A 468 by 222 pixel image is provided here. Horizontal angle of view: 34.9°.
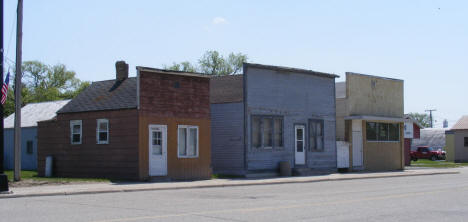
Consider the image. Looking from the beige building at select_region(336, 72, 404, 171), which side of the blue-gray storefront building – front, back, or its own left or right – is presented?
left

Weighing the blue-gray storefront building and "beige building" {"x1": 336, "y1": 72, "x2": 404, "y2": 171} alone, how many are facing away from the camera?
0

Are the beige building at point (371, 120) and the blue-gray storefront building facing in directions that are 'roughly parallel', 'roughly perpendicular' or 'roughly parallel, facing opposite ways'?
roughly parallel

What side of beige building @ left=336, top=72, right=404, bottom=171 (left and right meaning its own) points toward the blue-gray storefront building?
right

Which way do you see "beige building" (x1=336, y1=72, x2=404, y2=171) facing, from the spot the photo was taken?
facing the viewer and to the right of the viewer

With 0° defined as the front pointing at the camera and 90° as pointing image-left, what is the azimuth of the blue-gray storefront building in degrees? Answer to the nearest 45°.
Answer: approximately 315°
